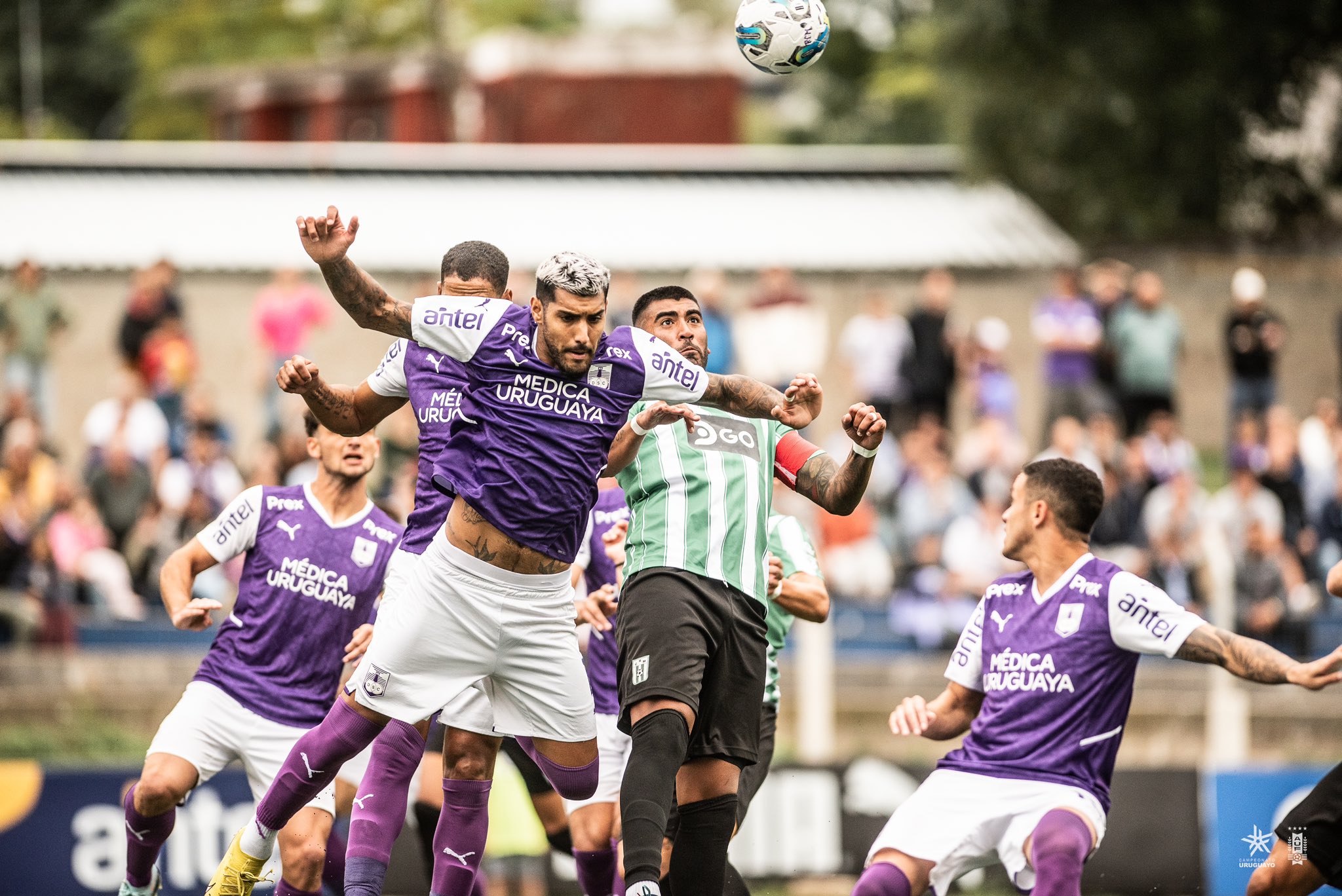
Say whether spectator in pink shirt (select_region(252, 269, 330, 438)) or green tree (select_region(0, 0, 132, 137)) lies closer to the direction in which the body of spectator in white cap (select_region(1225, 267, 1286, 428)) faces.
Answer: the spectator in pink shirt

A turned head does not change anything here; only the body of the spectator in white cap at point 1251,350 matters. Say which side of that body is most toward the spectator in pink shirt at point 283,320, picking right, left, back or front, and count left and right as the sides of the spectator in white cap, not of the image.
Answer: right

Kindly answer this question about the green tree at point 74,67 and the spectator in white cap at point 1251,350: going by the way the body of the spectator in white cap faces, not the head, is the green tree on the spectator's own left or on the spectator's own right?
on the spectator's own right

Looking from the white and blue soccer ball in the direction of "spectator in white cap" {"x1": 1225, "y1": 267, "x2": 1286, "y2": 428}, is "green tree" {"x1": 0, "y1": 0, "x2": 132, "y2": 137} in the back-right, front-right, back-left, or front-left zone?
front-left

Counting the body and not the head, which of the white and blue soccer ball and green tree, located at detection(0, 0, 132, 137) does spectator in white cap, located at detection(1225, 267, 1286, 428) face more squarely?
the white and blue soccer ball

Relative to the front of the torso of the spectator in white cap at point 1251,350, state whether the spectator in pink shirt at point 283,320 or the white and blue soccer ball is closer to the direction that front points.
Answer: the white and blue soccer ball

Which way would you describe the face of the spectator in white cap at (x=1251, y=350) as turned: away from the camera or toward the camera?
toward the camera

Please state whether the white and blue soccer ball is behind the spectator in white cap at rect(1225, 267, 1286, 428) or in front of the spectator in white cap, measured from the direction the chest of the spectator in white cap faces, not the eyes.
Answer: in front

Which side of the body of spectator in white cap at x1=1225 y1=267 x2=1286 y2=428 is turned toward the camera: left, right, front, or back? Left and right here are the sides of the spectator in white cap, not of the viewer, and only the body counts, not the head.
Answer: front
